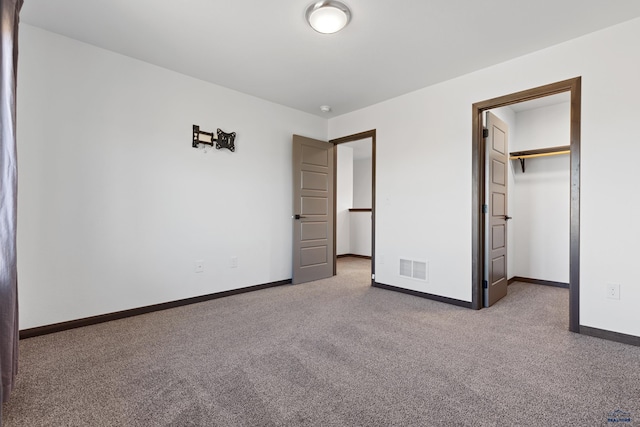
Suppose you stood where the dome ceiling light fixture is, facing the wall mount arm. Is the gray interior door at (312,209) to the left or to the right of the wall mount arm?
right

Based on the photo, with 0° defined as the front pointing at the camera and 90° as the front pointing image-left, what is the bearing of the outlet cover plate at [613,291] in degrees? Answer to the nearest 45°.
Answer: approximately 0°

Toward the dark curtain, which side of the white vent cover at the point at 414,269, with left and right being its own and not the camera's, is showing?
front

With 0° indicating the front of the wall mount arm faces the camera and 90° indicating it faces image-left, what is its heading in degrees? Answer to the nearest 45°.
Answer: approximately 315°

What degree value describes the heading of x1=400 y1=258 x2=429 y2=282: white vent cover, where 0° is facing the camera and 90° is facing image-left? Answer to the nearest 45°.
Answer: approximately 45°

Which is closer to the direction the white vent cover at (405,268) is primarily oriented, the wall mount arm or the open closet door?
the wall mount arm

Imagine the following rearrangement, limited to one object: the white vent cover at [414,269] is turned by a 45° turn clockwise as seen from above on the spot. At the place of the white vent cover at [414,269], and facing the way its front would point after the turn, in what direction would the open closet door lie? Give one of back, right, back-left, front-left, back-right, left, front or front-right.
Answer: back

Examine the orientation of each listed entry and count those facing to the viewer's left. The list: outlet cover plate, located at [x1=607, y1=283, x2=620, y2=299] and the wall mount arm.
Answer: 0

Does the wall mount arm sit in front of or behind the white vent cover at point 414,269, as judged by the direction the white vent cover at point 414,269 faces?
in front

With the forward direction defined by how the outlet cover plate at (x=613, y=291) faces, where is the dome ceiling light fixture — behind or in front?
in front

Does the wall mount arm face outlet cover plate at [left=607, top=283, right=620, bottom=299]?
yes

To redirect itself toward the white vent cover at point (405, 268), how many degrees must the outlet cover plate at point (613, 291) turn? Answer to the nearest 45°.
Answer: approximately 90° to its right

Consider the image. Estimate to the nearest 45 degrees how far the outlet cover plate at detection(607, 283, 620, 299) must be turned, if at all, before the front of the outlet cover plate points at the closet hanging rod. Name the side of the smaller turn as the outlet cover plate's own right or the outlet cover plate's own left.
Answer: approximately 135° to the outlet cover plate's own right
